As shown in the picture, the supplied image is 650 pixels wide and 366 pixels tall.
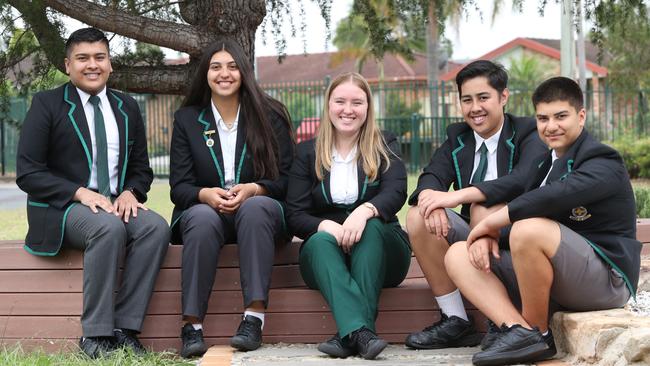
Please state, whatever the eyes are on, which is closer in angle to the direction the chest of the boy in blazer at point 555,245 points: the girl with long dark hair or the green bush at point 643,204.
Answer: the girl with long dark hair

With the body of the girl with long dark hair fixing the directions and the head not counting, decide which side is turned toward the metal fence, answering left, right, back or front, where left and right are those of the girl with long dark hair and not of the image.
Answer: back

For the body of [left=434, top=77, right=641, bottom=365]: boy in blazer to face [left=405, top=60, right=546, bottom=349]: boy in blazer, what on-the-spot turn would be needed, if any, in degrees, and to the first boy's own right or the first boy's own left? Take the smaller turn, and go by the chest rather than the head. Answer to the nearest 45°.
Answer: approximately 90° to the first boy's own right

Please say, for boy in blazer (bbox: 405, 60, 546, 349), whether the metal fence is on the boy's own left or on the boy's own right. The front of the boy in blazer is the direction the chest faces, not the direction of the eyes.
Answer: on the boy's own right

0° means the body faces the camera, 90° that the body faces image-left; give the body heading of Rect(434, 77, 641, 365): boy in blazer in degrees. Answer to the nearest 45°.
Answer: approximately 45°

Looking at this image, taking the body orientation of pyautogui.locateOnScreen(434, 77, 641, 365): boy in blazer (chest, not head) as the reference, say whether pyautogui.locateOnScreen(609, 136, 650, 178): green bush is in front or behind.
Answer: behind

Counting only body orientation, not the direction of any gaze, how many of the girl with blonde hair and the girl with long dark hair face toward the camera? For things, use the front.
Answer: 2
